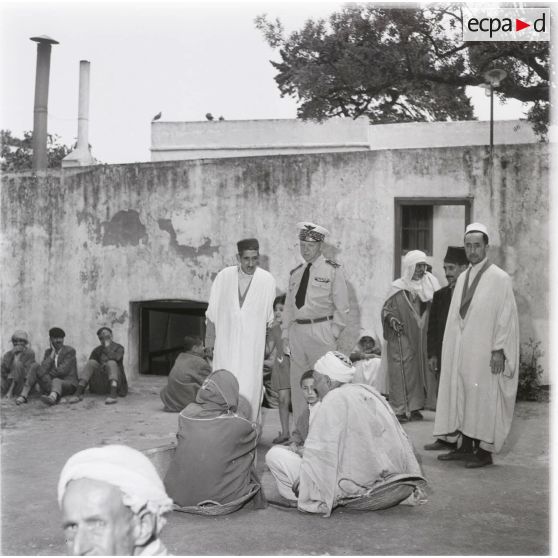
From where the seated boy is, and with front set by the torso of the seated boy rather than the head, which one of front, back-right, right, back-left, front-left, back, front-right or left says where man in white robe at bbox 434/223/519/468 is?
back

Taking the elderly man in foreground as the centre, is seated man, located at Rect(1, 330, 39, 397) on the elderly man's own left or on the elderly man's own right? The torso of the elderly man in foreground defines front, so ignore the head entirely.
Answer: on the elderly man's own right

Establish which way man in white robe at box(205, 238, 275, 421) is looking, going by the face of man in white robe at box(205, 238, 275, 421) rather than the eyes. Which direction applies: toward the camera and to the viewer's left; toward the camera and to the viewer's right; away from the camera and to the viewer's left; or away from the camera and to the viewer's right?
toward the camera and to the viewer's right

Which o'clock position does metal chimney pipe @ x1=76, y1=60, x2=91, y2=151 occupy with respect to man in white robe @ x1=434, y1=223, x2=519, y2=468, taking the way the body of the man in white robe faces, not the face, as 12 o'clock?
The metal chimney pipe is roughly at 3 o'clock from the man in white robe.

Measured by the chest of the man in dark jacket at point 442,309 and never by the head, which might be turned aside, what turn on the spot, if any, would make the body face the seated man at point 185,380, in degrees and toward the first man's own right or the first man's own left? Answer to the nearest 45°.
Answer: approximately 45° to the first man's own right

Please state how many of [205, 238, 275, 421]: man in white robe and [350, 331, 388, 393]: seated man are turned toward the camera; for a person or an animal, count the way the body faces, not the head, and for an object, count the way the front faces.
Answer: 2

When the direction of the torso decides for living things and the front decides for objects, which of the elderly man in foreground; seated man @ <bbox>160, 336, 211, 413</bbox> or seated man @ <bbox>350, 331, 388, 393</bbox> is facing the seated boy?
seated man @ <bbox>350, 331, 388, 393</bbox>

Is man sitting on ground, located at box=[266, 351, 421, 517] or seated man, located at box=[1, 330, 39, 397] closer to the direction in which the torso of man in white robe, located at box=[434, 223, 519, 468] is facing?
the man sitting on ground

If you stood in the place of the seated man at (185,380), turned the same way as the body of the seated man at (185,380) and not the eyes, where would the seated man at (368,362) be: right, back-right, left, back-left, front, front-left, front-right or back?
front-right

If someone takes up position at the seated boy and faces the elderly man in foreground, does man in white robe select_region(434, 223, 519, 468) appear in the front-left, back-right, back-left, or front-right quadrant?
back-left
